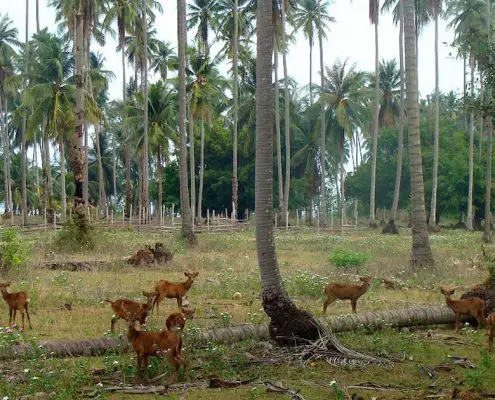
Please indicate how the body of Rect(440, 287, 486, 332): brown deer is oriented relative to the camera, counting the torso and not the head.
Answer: to the viewer's left

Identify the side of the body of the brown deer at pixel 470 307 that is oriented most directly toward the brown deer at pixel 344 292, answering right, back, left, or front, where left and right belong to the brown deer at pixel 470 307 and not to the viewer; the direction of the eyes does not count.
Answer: front

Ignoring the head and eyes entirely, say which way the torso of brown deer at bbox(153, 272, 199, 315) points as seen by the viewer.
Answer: to the viewer's right

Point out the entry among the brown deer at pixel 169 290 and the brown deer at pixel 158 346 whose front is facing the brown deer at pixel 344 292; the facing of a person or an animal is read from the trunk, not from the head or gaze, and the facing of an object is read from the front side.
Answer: the brown deer at pixel 169 290

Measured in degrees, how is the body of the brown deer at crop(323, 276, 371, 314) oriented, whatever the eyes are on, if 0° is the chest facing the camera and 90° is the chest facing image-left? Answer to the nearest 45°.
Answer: approximately 270°

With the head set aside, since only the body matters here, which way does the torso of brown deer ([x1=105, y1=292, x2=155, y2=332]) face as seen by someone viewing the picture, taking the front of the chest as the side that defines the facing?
to the viewer's right
